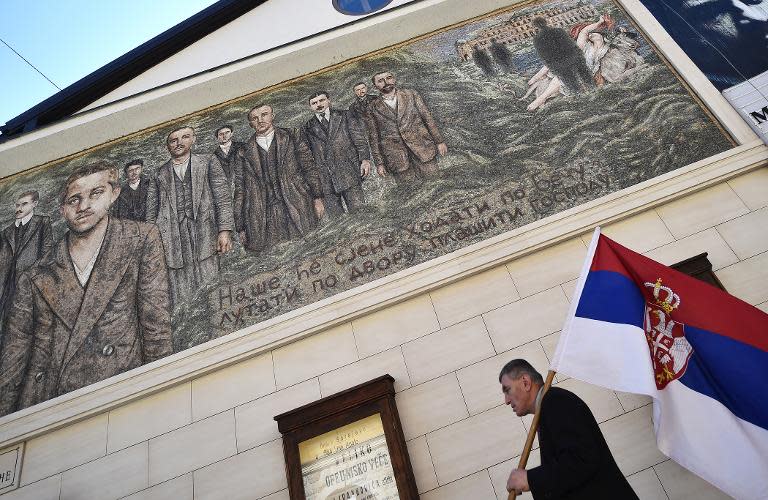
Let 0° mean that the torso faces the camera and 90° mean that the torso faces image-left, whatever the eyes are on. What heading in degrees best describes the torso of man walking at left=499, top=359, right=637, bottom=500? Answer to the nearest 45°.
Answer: approximately 90°

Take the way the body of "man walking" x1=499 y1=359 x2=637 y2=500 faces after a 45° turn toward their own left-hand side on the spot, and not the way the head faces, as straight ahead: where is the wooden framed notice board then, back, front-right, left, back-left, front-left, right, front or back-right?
right

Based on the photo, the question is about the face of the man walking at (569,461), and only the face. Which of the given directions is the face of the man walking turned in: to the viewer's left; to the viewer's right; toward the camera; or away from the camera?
to the viewer's left
